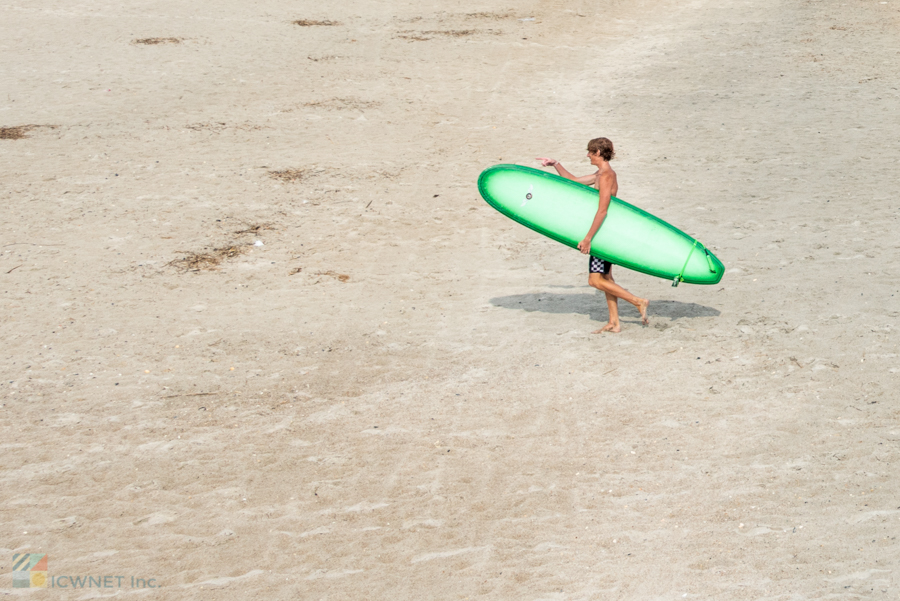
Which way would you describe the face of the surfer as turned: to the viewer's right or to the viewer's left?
to the viewer's left

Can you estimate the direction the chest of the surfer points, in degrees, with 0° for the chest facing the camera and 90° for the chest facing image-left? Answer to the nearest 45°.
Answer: approximately 90°
